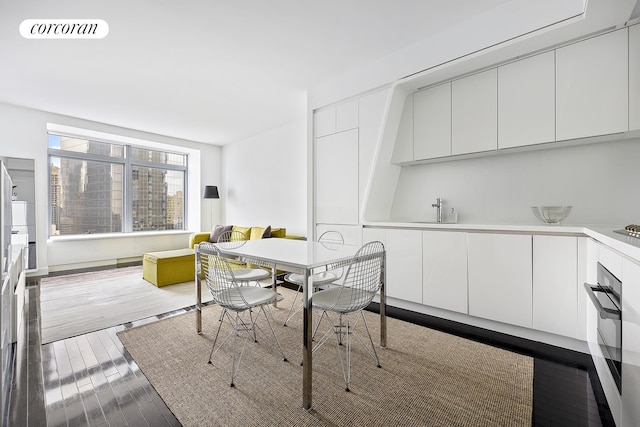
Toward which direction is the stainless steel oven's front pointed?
to the viewer's left

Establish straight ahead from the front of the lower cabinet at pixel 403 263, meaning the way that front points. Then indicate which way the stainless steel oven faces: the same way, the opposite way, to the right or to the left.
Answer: to the right

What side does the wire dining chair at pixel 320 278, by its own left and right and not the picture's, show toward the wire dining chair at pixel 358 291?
left

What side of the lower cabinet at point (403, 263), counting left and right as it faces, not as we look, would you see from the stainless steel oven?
left

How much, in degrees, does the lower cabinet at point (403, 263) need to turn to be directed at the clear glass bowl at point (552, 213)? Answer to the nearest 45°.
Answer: approximately 135° to its left

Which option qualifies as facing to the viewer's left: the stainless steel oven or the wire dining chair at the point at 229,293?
the stainless steel oven

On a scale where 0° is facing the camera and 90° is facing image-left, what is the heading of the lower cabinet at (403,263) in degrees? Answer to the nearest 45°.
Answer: approximately 45°

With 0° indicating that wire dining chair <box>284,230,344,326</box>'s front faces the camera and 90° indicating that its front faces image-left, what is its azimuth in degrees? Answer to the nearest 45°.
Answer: approximately 45°

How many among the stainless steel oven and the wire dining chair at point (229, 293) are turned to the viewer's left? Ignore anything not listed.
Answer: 1
